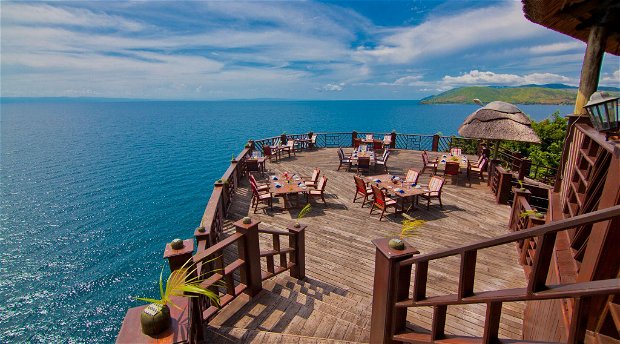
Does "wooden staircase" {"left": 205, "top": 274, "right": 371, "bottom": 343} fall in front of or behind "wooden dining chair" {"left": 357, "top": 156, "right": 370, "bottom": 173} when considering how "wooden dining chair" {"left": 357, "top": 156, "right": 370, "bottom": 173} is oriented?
behind

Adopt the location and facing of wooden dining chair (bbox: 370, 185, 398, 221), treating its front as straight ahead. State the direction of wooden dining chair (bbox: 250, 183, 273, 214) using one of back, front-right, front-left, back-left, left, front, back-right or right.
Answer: back-left

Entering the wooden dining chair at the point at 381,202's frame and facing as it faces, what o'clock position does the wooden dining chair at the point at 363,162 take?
the wooden dining chair at the point at 363,162 is roughly at 10 o'clock from the wooden dining chair at the point at 381,202.

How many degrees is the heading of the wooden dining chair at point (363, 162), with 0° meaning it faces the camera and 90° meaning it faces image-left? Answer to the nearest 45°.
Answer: approximately 180°

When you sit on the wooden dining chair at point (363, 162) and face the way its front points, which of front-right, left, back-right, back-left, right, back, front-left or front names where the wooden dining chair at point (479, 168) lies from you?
right

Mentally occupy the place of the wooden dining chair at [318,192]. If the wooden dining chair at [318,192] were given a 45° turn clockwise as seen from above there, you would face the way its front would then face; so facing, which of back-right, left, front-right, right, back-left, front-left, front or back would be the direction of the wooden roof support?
back

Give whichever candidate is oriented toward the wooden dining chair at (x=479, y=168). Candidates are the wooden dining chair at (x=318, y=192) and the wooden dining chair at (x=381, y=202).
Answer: the wooden dining chair at (x=381, y=202)

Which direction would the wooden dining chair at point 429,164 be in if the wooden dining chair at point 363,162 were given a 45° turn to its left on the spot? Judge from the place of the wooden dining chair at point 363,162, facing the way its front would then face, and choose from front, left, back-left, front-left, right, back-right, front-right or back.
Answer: back-right

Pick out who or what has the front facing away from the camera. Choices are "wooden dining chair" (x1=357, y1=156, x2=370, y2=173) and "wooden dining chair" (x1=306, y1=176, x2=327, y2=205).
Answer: "wooden dining chair" (x1=357, y1=156, x2=370, y2=173)

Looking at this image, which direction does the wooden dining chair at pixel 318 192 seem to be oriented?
to the viewer's left

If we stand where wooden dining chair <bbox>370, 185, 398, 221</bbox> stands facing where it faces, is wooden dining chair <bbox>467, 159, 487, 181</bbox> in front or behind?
in front

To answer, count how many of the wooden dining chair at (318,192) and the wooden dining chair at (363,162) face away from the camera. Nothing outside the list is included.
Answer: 1

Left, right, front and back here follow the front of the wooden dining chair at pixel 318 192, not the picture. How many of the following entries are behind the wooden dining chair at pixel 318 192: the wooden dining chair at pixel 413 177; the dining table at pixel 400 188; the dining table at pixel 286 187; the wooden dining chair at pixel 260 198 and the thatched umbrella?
3

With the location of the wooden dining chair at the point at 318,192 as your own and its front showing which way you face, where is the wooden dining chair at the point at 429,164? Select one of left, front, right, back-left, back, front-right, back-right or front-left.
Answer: back-right

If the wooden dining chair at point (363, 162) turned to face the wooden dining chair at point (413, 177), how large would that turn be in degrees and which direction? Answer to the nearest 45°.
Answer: approximately 135° to its right

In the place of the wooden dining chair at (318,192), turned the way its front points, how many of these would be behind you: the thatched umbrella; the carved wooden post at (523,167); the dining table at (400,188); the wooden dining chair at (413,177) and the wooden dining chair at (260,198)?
4
